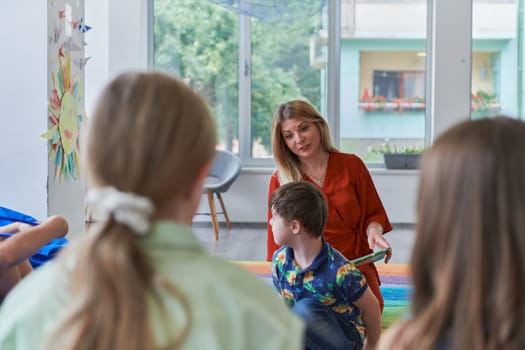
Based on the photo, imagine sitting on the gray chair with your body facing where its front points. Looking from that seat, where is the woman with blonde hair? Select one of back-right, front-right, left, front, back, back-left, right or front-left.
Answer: front-left

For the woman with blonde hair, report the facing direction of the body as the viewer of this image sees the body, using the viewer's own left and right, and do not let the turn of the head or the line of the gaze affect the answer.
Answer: facing the viewer

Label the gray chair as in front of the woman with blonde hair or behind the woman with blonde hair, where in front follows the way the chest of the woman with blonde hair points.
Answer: behind

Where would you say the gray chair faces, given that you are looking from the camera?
facing the viewer and to the left of the viewer

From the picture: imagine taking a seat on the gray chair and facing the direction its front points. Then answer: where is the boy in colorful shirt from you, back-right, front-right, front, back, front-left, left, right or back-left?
front-left

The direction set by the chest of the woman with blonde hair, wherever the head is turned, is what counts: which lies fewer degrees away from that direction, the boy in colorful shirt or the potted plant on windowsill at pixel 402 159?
the boy in colorful shirt

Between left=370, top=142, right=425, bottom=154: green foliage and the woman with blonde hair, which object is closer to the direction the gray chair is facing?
the woman with blonde hair

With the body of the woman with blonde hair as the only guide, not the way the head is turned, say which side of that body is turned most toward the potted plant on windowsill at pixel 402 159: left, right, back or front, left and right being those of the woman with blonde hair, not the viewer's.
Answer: back

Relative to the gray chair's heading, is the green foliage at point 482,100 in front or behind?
behind

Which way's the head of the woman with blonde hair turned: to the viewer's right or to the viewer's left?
to the viewer's left
